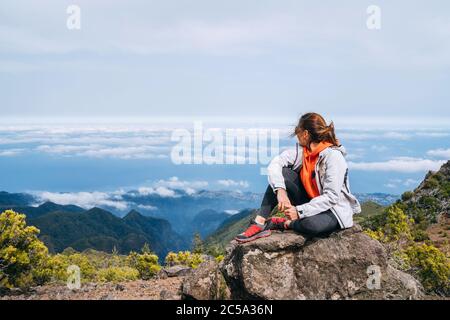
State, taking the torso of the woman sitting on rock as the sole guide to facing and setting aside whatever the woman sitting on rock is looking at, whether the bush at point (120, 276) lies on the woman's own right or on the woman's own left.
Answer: on the woman's own right

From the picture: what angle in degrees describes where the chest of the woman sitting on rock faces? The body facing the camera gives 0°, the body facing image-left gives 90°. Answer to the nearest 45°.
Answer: approximately 45°
